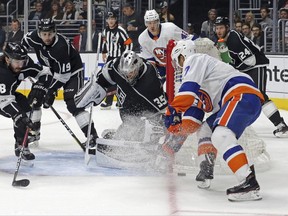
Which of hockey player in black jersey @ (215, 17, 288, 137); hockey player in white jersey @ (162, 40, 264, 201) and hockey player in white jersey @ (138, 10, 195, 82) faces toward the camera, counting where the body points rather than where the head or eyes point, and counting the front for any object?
hockey player in white jersey @ (138, 10, 195, 82)

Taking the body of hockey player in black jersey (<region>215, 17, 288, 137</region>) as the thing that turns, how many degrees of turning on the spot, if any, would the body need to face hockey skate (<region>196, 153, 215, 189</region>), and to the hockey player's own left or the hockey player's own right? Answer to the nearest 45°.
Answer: approximately 90° to the hockey player's own left

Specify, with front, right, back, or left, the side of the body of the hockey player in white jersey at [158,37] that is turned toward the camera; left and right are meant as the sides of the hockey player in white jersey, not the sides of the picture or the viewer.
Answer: front

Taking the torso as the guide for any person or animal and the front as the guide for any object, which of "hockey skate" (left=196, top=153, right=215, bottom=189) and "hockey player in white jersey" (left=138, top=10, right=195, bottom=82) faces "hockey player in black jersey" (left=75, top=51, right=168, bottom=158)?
the hockey player in white jersey

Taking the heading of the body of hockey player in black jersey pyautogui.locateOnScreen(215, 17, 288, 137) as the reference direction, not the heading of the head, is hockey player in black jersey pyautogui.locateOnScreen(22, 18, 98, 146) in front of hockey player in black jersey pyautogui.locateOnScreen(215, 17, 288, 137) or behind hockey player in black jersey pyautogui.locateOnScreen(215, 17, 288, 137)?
in front

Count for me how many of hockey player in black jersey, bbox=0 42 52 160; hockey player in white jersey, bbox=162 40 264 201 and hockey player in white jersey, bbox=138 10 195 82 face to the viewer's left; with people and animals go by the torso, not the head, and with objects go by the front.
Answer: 1

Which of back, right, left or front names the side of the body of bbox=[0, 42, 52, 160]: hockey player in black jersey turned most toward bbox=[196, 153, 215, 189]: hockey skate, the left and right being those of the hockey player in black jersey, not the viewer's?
front

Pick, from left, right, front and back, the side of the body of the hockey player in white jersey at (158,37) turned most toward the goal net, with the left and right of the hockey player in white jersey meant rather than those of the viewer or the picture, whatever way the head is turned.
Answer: front

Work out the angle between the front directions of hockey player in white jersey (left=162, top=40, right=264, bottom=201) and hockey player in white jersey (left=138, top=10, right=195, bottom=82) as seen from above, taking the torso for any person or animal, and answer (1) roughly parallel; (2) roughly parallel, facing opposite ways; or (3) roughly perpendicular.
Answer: roughly perpendicular

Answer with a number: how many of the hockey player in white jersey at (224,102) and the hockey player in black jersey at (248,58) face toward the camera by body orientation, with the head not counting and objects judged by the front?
0

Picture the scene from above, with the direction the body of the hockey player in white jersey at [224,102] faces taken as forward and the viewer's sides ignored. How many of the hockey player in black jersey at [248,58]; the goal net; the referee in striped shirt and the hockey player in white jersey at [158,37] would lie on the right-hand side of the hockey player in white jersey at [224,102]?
4

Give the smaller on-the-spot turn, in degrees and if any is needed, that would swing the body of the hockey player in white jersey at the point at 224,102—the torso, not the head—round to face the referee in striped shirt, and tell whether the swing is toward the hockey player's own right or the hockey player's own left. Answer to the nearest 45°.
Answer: approximately 90° to the hockey player's own right

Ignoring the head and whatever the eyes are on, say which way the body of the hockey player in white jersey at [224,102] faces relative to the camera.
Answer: to the viewer's left

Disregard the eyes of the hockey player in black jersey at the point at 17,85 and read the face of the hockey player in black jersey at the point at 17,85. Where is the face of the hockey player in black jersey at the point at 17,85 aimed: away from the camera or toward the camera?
toward the camera

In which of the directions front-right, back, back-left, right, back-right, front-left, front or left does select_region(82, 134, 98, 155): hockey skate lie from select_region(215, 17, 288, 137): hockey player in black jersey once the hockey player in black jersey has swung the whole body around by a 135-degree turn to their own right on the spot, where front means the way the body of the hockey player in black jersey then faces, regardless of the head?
back

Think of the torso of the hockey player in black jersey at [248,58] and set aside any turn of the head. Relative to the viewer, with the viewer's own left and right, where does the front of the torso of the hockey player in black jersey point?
facing to the left of the viewer

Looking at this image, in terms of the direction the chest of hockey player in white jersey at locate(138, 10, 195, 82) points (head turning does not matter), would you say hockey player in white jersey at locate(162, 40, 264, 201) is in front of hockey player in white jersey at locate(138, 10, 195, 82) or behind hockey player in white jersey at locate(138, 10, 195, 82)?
in front
